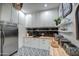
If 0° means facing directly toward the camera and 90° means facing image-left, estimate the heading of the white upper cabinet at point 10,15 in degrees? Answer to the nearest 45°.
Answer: approximately 315°
